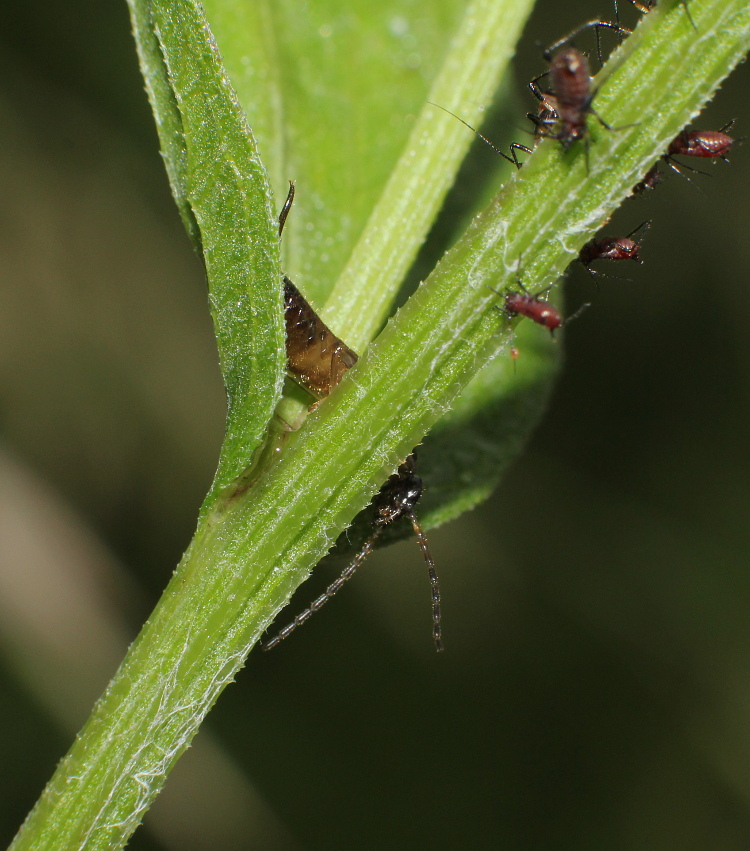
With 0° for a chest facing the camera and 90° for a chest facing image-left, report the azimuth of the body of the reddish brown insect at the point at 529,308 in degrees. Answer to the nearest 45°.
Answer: approximately 90°

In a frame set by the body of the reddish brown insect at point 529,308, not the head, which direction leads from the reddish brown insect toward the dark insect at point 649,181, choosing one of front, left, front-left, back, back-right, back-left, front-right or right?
right

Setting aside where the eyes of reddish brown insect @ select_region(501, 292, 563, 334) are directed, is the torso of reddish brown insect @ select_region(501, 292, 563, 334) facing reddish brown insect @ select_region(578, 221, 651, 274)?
no

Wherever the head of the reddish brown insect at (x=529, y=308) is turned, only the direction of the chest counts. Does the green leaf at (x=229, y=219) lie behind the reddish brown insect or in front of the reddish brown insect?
in front
